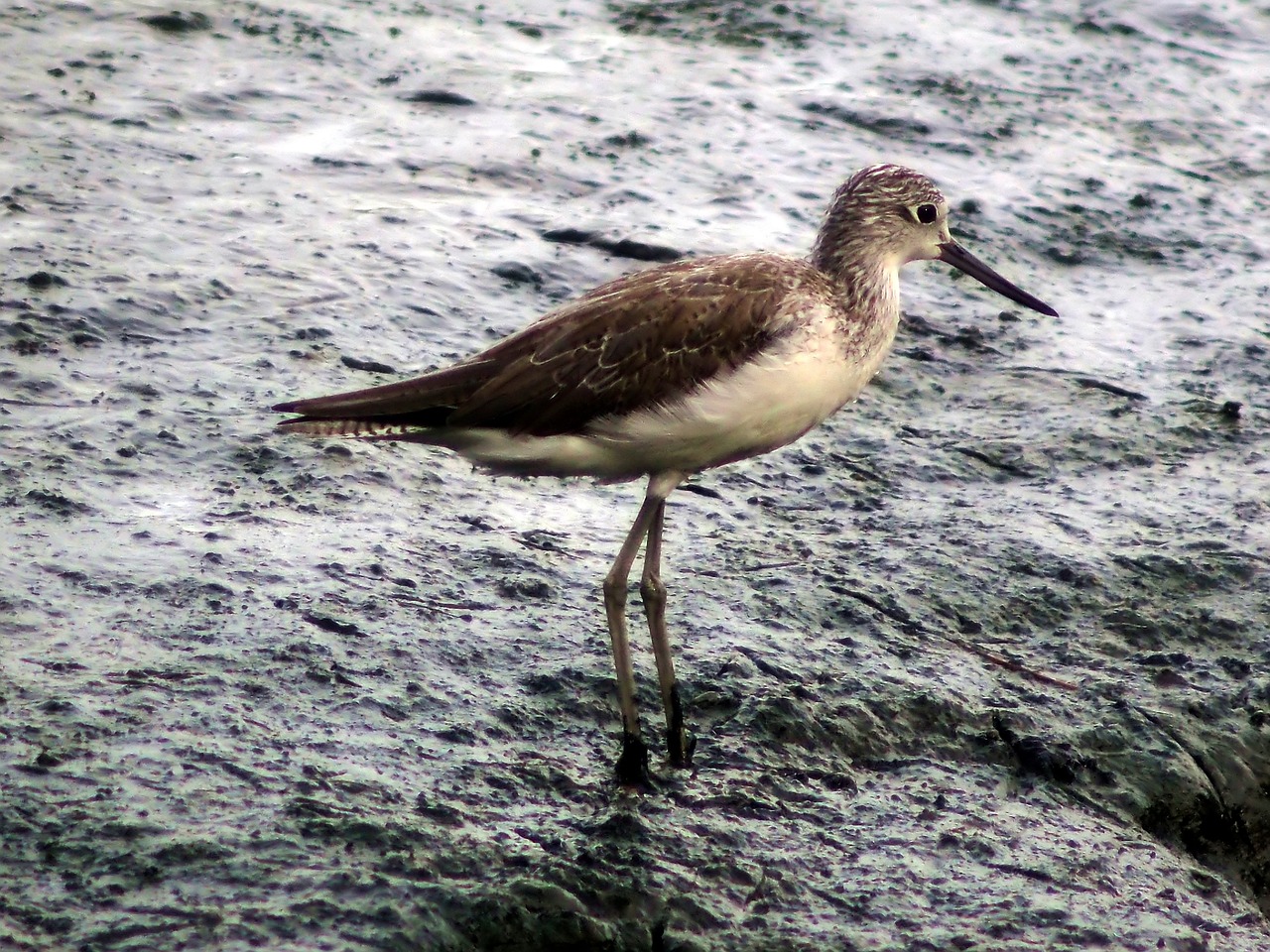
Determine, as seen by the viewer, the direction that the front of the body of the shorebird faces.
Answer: to the viewer's right
